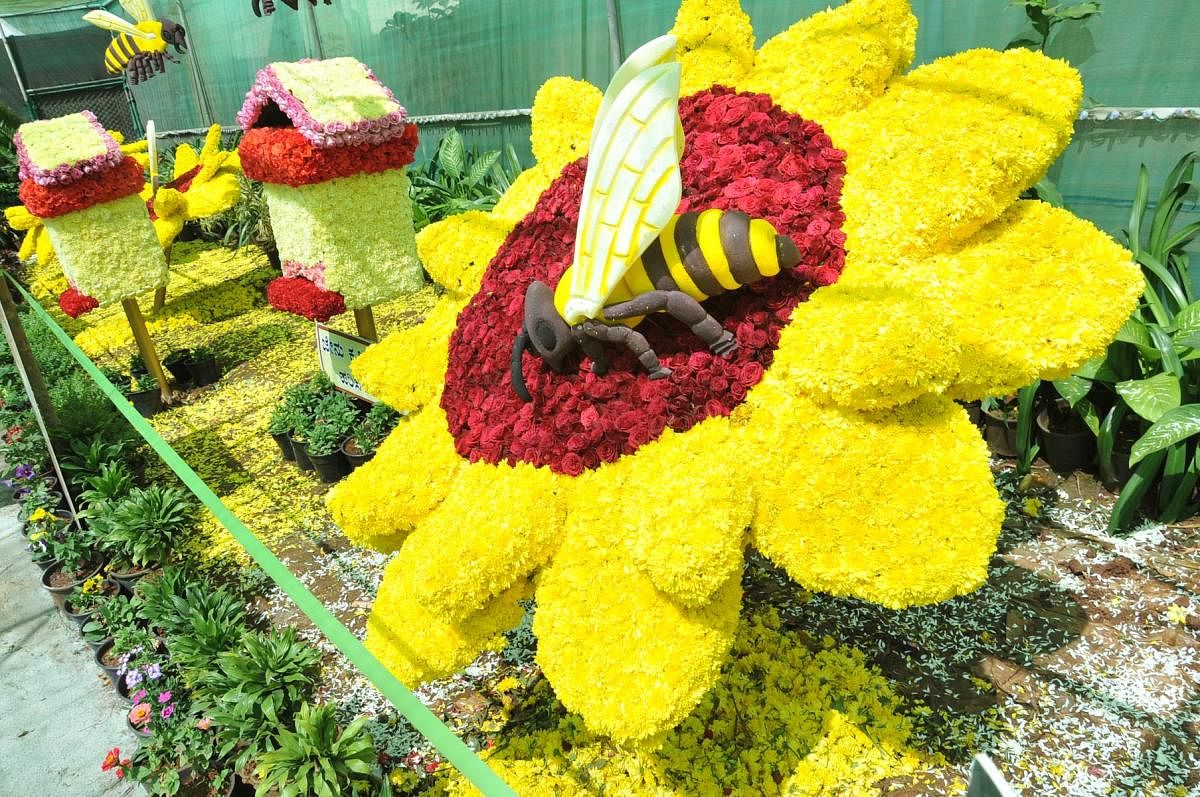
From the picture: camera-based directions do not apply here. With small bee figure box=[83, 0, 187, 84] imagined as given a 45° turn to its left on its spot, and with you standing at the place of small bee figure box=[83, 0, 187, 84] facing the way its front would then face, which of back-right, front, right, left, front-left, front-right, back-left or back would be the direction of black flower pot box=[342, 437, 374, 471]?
back-right

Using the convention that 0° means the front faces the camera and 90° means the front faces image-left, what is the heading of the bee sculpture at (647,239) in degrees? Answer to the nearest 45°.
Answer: approximately 90°

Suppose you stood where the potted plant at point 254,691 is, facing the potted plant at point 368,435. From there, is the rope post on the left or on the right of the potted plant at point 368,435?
left

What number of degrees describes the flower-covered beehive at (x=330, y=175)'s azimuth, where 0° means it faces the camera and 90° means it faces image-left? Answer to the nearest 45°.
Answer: approximately 45°

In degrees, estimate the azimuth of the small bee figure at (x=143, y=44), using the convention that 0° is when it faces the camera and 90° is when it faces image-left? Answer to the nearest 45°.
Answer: approximately 270°

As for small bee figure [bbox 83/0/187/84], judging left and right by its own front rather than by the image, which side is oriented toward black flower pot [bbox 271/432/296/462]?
right

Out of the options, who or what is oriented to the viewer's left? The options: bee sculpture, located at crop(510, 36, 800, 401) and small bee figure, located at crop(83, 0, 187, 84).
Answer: the bee sculpture

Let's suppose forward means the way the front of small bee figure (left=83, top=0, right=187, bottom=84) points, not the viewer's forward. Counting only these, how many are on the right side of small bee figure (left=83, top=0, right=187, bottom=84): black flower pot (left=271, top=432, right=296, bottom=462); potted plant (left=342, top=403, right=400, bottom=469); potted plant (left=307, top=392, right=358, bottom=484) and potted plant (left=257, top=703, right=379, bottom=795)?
4

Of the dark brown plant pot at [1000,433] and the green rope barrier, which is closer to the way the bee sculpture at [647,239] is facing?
the green rope barrier

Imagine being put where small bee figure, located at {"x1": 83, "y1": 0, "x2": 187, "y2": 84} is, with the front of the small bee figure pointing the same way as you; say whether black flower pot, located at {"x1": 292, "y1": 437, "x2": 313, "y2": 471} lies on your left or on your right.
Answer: on your right

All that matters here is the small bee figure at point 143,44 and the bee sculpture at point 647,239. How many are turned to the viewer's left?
1

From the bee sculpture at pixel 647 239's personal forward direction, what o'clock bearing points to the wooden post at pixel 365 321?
The wooden post is roughly at 2 o'clock from the bee sculpture.

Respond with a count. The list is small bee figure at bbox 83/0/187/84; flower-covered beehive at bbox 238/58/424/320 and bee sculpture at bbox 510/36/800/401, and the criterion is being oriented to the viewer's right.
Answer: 1

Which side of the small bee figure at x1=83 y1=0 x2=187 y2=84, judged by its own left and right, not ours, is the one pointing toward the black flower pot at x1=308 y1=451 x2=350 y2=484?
right
